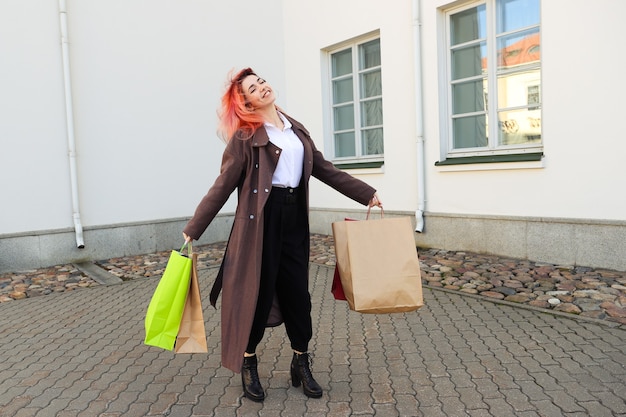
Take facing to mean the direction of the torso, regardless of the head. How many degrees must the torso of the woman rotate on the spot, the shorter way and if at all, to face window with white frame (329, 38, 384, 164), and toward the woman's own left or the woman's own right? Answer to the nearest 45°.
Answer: approximately 135° to the woman's own left

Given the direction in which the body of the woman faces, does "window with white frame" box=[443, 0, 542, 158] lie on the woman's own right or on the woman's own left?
on the woman's own left

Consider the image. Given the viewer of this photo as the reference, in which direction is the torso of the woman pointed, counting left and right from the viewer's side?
facing the viewer and to the right of the viewer

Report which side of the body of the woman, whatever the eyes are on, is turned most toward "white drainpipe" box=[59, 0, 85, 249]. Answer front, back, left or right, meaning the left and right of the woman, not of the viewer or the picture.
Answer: back

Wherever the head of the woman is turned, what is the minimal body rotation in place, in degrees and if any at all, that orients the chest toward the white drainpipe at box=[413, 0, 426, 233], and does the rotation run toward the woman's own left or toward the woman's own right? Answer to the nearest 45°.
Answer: approximately 90° to the woman's own left

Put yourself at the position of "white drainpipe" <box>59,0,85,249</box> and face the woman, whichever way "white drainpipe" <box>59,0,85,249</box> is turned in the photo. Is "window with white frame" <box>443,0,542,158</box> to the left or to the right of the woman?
left
